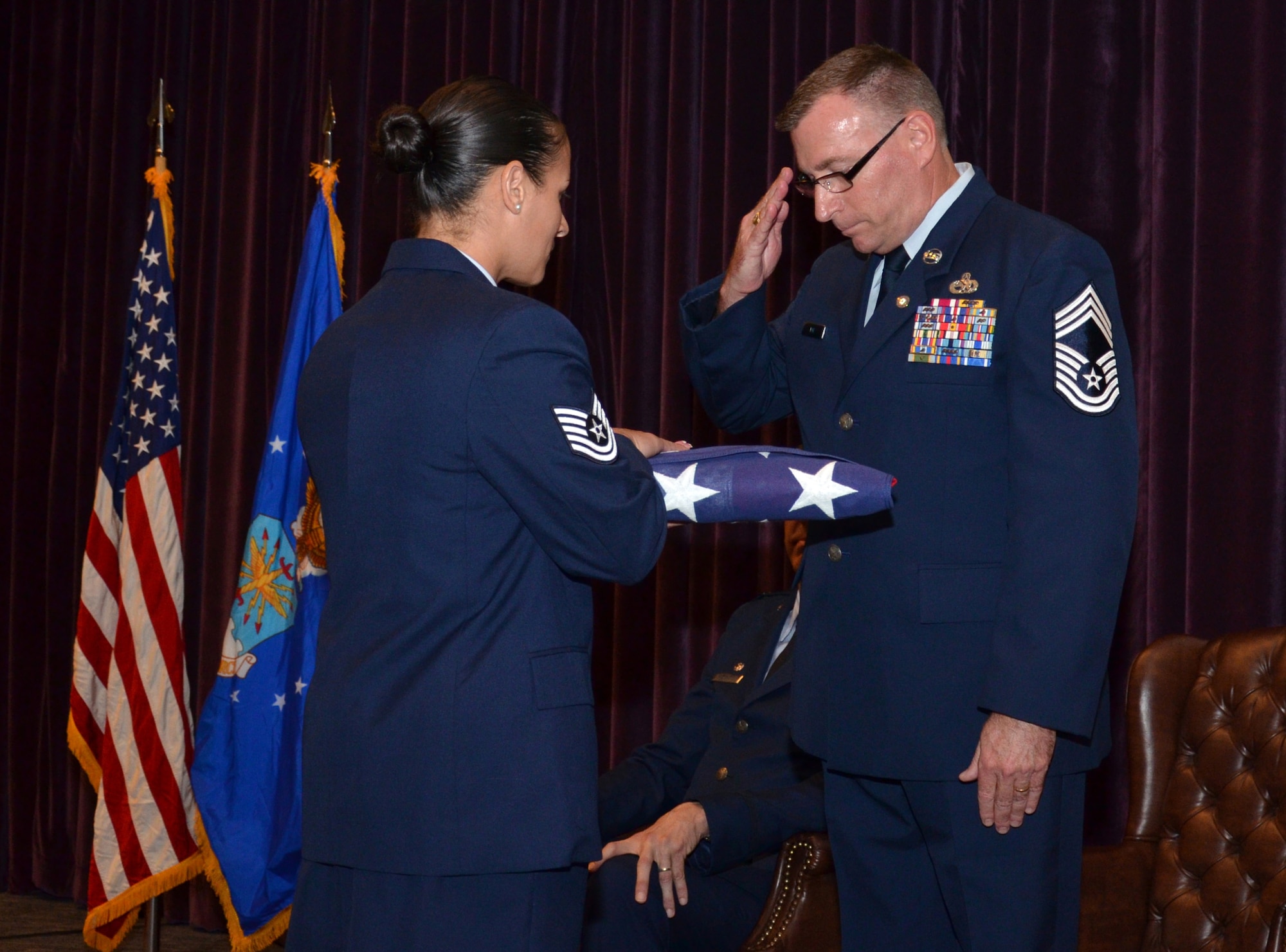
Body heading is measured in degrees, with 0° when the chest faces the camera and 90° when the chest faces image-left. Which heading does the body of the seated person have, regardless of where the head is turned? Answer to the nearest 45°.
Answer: approximately 45°

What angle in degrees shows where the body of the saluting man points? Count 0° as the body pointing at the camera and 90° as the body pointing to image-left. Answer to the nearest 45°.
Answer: approximately 45°

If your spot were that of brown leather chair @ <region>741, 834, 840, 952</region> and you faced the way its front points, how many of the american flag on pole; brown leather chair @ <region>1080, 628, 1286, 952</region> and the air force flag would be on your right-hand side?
2

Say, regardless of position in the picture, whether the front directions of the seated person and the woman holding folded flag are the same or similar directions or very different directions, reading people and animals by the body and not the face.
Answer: very different directions

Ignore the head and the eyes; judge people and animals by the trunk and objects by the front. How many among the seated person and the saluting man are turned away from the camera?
0

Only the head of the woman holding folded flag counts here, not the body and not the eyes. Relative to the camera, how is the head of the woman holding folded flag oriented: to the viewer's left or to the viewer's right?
to the viewer's right

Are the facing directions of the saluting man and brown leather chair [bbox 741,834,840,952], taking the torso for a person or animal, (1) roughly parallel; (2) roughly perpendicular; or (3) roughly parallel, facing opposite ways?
roughly parallel

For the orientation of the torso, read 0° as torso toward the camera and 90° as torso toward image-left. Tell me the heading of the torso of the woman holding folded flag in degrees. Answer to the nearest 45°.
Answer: approximately 225°

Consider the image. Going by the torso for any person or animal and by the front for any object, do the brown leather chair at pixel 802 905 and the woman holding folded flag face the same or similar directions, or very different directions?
very different directions

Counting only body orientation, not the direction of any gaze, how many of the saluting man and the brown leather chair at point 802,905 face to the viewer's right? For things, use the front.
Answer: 0

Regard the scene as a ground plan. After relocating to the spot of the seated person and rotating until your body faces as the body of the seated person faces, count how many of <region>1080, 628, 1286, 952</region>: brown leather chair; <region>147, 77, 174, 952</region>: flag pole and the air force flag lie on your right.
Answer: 2

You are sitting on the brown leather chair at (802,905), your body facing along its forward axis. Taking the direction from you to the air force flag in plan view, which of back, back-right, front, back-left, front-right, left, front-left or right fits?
right

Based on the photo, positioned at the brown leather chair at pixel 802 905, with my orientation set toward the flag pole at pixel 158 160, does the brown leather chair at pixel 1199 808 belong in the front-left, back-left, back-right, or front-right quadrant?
back-right

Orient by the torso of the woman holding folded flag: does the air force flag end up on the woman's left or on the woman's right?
on the woman's left

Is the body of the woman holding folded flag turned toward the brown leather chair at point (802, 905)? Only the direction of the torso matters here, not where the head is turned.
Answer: yes

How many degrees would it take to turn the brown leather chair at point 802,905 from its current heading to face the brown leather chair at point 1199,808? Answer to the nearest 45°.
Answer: approximately 135° to its left

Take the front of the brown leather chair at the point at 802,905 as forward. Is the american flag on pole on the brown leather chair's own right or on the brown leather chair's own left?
on the brown leather chair's own right
